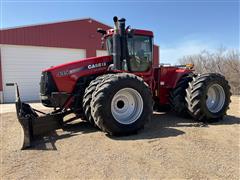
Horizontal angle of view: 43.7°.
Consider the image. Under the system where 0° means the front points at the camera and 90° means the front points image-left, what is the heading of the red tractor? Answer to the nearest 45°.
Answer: approximately 45°
